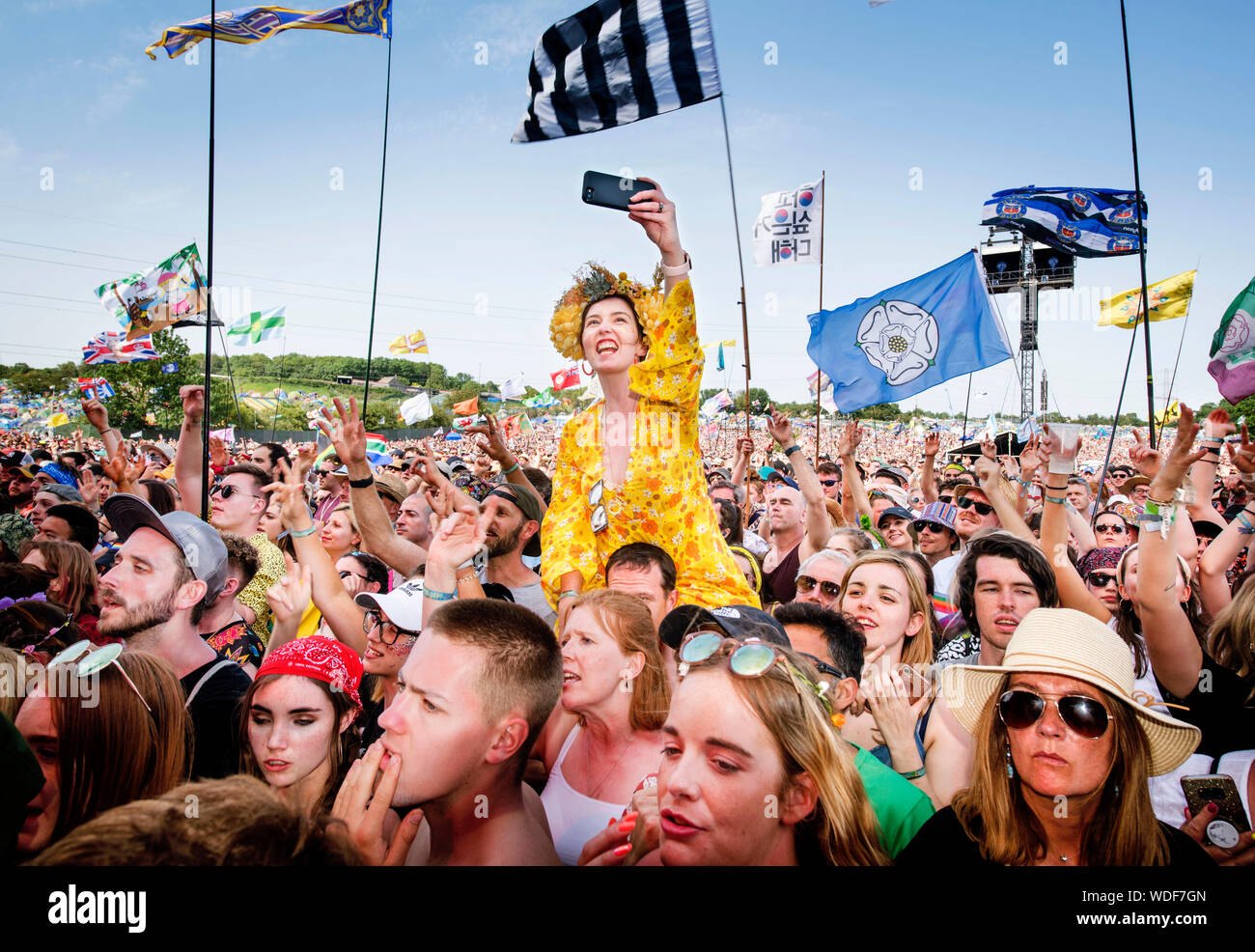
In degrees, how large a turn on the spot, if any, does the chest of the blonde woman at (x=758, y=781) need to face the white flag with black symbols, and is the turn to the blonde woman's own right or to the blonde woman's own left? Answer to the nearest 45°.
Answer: approximately 135° to the blonde woman's own right

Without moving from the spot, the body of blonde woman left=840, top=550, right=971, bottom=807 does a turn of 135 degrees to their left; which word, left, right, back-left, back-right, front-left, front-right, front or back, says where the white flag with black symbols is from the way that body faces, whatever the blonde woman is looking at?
left

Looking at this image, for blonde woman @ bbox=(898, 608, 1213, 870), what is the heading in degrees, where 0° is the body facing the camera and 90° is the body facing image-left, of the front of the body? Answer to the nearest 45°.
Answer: approximately 0°

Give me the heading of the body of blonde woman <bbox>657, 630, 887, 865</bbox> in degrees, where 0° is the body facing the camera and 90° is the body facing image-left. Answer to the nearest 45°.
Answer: approximately 45°

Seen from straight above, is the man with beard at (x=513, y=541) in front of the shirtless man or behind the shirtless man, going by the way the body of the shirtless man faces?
behind
